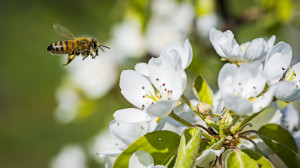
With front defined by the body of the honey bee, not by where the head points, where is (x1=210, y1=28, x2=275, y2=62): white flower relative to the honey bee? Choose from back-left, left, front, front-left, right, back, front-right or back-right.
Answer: front-right

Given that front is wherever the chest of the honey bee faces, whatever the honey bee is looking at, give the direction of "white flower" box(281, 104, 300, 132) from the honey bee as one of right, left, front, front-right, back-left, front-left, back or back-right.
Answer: front-right

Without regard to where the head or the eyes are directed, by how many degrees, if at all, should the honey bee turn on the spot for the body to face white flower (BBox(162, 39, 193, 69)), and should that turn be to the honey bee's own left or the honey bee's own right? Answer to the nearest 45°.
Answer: approximately 45° to the honey bee's own right

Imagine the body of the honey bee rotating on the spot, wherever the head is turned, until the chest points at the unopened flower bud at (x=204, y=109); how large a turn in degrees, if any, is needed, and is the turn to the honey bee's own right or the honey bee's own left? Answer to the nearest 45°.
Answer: approximately 45° to the honey bee's own right

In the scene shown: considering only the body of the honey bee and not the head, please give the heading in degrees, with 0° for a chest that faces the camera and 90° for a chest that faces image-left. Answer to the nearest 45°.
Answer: approximately 270°

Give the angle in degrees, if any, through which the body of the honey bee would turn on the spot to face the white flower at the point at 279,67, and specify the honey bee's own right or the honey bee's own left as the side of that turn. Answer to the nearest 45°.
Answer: approximately 45° to the honey bee's own right
